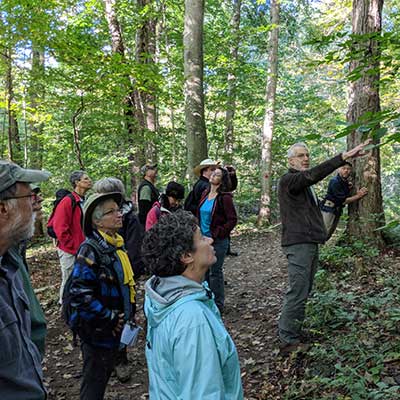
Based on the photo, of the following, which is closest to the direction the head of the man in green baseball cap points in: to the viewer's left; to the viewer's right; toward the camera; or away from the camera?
to the viewer's right

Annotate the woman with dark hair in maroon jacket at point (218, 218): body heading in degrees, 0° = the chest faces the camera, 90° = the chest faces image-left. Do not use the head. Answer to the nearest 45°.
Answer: approximately 45°

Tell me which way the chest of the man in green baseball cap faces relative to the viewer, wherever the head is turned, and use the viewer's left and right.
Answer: facing to the right of the viewer

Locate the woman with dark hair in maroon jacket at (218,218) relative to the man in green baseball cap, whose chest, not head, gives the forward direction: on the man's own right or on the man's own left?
on the man's own left

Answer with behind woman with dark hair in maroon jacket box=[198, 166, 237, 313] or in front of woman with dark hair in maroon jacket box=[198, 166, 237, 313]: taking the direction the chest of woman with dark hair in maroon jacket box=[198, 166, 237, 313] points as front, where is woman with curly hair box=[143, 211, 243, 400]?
in front
